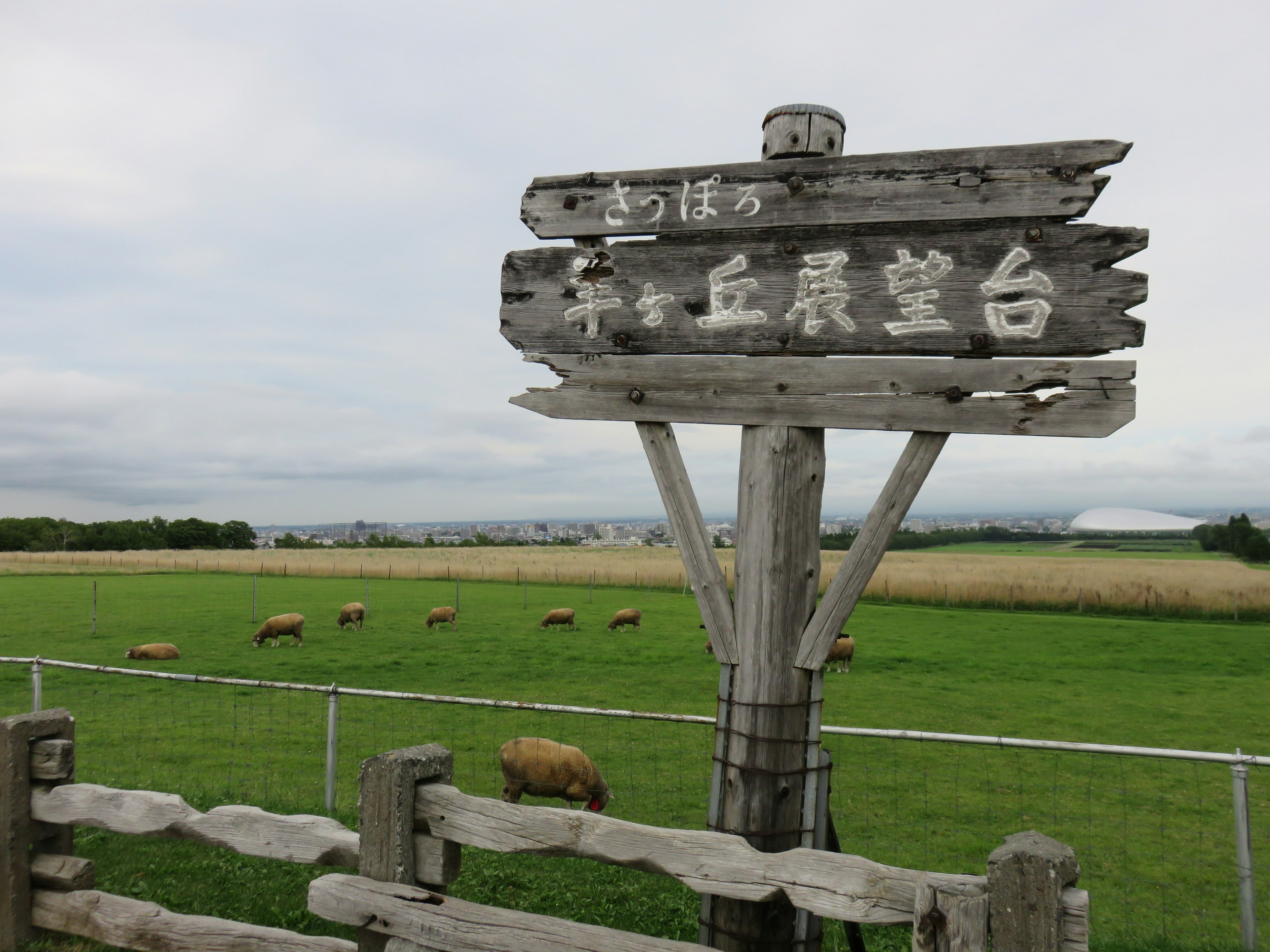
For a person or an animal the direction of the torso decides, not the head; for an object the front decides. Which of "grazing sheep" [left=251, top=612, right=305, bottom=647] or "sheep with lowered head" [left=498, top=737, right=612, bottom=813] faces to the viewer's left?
the grazing sheep

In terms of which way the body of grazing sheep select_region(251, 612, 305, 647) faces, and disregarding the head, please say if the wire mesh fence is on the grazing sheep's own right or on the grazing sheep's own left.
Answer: on the grazing sheep's own left

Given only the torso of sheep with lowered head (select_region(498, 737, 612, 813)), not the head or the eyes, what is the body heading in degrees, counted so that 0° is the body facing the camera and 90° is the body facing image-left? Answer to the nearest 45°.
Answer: approximately 270°

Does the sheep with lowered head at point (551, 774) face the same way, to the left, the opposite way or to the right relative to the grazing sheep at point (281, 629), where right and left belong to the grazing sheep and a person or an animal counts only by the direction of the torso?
the opposite way

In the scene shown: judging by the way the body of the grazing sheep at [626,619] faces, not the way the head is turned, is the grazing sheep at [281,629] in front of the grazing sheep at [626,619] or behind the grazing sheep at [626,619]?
in front

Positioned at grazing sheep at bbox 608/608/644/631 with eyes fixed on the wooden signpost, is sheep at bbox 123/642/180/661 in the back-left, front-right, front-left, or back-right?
front-right

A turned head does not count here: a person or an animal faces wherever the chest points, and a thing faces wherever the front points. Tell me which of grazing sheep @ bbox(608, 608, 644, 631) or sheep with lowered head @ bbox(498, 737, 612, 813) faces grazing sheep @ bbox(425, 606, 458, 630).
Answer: grazing sheep @ bbox(608, 608, 644, 631)

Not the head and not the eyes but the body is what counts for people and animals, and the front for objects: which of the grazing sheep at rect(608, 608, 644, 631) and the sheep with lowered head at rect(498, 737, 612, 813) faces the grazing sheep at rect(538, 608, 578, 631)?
the grazing sheep at rect(608, 608, 644, 631)

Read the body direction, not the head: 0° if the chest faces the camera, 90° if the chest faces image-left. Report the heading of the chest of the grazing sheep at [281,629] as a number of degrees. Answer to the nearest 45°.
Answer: approximately 90°

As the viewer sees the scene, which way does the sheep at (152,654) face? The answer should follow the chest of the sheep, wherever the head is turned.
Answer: to the viewer's left

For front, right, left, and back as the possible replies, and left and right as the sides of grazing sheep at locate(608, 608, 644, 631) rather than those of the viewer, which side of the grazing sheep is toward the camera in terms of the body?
left

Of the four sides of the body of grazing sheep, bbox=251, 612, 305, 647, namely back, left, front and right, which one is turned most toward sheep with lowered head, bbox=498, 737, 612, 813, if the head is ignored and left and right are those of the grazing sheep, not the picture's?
left

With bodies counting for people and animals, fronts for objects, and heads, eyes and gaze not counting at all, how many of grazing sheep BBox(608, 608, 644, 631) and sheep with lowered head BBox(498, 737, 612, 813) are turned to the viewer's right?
1

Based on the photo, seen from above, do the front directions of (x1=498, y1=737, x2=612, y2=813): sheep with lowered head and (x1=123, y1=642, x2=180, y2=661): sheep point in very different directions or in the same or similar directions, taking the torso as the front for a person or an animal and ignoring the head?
very different directions
